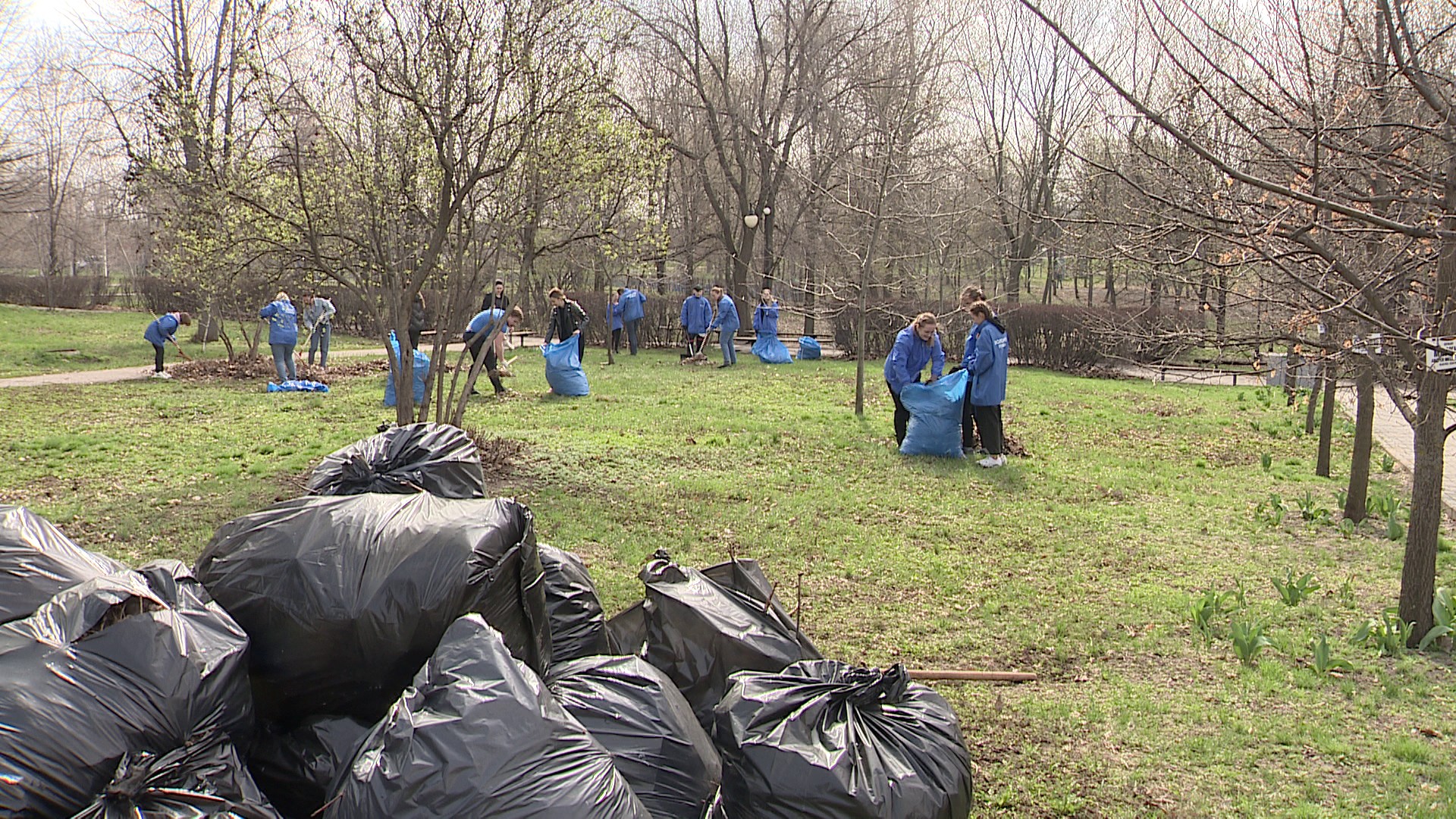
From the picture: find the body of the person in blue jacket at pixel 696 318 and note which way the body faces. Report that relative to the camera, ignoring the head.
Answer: toward the camera

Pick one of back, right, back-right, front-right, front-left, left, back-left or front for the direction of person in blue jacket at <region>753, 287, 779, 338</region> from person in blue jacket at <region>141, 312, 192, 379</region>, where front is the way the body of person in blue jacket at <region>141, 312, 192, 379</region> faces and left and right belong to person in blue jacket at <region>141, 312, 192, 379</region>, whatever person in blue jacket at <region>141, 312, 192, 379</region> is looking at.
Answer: front

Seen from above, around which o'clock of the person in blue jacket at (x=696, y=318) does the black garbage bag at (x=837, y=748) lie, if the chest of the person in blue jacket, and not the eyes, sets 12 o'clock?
The black garbage bag is roughly at 12 o'clock from the person in blue jacket.

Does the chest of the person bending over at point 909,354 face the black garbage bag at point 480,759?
no

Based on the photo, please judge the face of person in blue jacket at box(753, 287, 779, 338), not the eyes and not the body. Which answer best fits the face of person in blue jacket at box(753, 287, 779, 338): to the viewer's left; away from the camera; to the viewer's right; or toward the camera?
toward the camera

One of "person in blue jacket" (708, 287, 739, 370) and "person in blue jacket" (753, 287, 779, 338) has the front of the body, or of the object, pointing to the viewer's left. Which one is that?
"person in blue jacket" (708, 287, 739, 370)

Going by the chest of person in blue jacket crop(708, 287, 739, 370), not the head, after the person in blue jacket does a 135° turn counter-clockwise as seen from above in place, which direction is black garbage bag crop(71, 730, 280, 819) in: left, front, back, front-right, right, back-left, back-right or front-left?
front-right

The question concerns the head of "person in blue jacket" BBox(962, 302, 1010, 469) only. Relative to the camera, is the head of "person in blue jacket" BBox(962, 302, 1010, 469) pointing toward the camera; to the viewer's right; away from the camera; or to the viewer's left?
to the viewer's left

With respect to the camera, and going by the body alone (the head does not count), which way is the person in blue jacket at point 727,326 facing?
to the viewer's left

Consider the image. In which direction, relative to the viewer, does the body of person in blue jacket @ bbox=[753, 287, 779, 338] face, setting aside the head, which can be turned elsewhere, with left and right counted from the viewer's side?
facing the viewer

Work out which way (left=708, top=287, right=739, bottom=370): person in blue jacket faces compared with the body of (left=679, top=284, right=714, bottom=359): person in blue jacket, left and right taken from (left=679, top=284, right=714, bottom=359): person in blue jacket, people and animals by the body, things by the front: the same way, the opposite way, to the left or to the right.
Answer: to the right

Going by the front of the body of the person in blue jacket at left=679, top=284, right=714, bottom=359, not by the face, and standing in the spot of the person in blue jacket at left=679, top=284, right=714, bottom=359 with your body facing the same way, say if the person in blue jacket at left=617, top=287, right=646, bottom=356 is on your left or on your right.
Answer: on your right

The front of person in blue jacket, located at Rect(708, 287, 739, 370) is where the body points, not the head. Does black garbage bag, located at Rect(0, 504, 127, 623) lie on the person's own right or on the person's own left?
on the person's own left

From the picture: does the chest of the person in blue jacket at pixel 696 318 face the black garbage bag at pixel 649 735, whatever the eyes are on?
yes

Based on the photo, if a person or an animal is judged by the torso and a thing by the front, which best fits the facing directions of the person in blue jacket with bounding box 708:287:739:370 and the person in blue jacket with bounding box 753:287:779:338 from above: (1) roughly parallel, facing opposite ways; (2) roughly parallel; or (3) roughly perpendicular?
roughly perpendicular

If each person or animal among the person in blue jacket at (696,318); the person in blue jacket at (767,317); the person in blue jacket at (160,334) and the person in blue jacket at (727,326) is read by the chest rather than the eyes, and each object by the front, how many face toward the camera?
2

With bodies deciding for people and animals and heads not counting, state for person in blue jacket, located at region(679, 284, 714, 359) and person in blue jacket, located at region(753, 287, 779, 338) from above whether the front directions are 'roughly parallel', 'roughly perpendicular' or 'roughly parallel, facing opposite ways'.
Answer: roughly parallel
